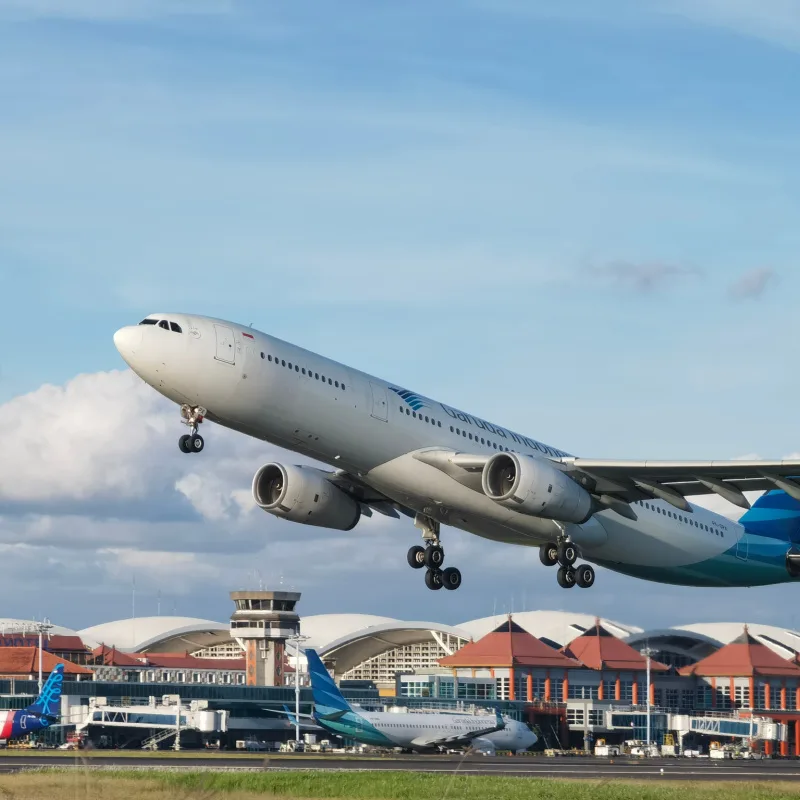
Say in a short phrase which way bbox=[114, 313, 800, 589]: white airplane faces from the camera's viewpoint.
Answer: facing the viewer and to the left of the viewer
